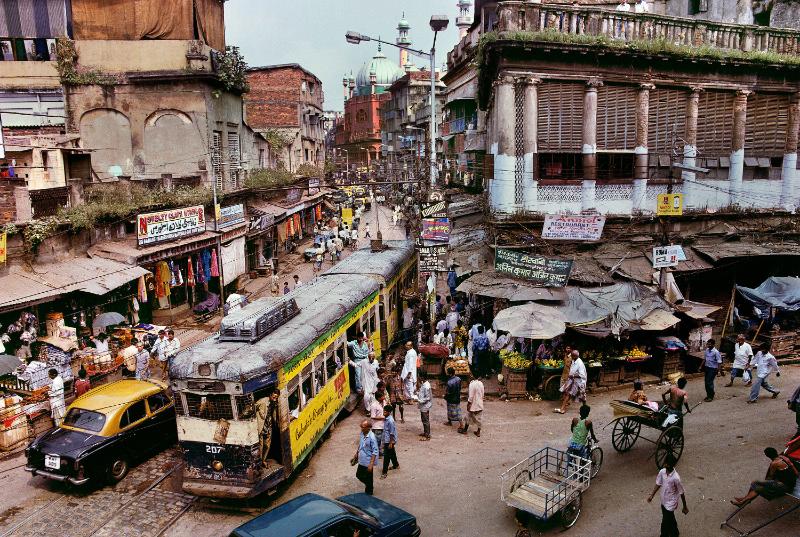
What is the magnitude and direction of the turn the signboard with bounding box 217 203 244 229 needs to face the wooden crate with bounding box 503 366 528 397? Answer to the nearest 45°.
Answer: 0° — it already faces it

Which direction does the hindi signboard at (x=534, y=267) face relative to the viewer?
toward the camera

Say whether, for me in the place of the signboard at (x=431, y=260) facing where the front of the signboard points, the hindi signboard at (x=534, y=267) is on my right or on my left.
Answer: on my left

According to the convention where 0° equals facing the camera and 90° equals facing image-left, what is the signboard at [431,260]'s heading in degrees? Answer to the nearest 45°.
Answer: approximately 0°

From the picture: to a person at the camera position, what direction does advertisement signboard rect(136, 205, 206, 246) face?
facing the viewer and to the right of the viewer

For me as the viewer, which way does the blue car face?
facing away from the viewer and to the right of the viewer

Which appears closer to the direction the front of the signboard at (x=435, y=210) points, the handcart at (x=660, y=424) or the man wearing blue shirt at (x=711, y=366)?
the handcart

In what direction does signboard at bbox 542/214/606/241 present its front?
toward the camera

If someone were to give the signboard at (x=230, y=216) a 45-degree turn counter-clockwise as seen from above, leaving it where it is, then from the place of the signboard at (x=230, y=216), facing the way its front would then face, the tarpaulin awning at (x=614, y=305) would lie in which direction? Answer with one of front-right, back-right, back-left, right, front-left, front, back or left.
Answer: front-right

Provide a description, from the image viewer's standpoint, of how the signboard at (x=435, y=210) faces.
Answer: facing the viewer

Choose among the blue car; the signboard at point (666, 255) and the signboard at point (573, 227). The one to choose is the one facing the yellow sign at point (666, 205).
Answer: the blue car

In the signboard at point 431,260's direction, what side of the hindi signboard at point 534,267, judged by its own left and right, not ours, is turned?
right

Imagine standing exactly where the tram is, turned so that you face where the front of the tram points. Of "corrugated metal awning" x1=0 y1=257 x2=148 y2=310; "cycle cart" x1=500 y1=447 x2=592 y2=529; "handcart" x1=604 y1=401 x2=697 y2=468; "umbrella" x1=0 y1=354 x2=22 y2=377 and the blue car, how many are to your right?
2

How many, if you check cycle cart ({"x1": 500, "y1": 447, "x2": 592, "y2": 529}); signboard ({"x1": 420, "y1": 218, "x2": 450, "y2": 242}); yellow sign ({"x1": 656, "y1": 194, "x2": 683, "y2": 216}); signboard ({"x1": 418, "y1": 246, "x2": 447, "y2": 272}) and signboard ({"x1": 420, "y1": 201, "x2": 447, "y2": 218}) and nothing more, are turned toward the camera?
4

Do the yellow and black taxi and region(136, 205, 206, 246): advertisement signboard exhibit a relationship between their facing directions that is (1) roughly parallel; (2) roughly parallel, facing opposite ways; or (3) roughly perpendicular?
roughly perpendicular

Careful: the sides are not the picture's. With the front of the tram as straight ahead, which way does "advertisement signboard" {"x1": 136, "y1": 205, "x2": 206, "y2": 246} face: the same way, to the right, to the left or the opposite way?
to the left

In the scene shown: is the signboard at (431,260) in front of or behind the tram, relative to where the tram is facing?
behind
